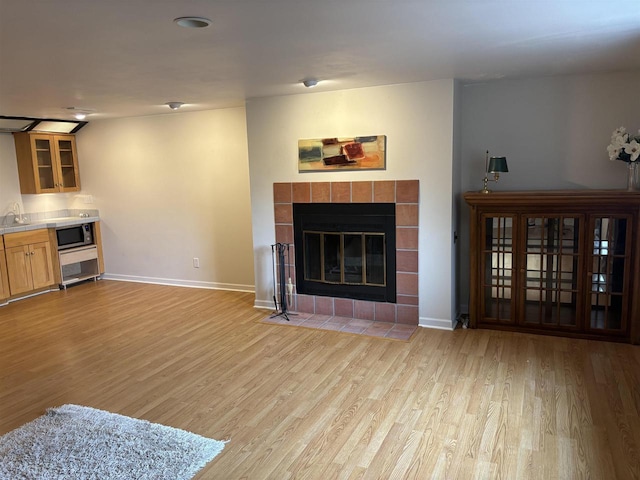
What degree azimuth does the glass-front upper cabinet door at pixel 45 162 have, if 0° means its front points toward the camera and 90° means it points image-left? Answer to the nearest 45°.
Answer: approximately 315°

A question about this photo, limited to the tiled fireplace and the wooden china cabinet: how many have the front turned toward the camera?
2

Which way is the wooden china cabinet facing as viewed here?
toward the camera

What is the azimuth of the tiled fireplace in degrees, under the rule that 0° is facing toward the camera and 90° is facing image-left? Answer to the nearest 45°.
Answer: approximately 0°

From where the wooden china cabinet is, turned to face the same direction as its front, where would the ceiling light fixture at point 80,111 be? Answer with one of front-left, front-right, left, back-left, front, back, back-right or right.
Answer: right

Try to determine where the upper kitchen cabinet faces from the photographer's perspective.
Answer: facing the viewer and to the right of the viewer

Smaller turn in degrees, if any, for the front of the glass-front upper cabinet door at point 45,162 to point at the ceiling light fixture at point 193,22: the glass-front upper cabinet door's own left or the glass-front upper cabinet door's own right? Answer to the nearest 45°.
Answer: approximately 45° to the glass-front upper cabinet door's own right

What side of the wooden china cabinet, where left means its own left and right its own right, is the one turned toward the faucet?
right
